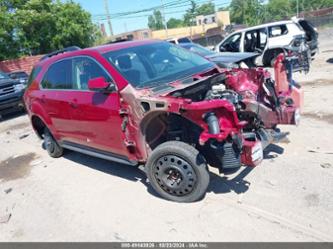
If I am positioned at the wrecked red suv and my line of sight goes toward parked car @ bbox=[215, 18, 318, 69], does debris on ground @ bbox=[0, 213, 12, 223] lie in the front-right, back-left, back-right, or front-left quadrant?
back-left

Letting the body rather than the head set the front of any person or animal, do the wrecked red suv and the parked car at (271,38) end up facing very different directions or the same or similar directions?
very different directions

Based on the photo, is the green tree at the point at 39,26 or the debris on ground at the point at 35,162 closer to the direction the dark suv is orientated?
the debris on ground

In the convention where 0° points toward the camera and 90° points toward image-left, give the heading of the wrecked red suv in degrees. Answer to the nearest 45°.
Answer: approximately 315°

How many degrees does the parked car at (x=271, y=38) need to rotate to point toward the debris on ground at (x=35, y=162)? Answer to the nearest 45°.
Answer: approximately 90° to its left

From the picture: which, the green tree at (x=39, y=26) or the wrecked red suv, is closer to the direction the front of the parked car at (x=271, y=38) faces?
the green tree

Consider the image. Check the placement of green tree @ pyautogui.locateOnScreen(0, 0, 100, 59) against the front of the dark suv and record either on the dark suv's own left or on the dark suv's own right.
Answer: on the dark suv's own left

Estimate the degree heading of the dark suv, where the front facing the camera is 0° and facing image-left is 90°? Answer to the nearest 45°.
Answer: approximately 315°

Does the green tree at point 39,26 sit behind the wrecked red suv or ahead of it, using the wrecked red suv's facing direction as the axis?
behind
